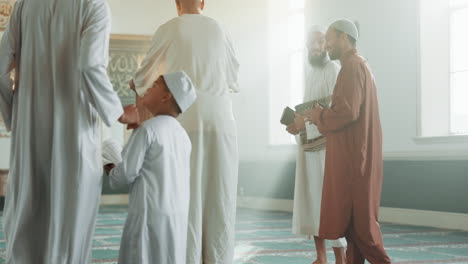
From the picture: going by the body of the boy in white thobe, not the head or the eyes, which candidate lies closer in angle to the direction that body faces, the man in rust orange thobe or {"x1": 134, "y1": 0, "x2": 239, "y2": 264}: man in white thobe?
the man in white thobe

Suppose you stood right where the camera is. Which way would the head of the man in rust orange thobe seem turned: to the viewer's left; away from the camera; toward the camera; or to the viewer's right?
to the viewer's left

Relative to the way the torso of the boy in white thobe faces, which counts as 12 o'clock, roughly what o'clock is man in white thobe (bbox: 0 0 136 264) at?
The man in white thobe is roughly at 11 o'clock from the boy in white thobe.

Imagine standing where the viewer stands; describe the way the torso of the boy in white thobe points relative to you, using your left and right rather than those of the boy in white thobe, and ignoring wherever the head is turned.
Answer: facing away from the viewer and to the left of the viewer

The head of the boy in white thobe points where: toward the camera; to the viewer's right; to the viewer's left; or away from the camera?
to the viewer's left

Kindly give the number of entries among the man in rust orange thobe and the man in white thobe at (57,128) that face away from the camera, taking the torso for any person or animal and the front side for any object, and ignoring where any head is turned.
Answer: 1

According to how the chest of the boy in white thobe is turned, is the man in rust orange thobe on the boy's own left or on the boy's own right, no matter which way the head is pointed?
on the boy's own right

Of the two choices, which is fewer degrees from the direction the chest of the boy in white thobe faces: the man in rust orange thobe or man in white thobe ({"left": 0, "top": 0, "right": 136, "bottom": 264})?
the man in white thobe

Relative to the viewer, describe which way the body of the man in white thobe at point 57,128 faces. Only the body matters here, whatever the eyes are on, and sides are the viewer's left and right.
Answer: facing away from the viewer

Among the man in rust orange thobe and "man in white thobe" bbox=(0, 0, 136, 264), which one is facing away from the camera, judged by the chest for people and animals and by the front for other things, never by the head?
the man in white thobe

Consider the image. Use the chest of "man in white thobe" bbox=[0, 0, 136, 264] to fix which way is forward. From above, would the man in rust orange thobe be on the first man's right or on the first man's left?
on the first man's right

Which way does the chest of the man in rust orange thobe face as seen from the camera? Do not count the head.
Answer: to the viewer's left
